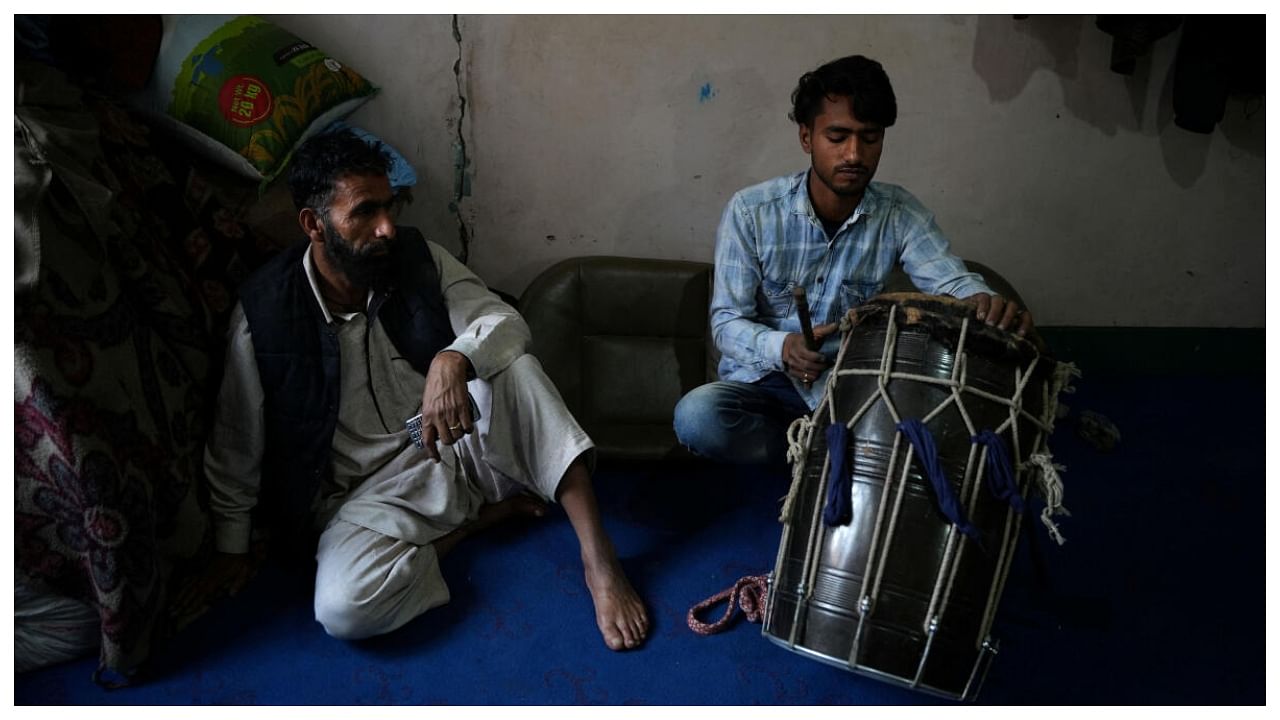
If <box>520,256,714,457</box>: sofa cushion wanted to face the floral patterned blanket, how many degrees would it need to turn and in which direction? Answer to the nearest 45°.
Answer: approximately 45° to its right

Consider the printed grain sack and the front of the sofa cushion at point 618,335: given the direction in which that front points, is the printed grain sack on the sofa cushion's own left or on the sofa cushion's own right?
on the sofa cushion's own right

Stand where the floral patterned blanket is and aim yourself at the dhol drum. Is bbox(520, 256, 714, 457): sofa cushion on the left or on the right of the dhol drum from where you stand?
left

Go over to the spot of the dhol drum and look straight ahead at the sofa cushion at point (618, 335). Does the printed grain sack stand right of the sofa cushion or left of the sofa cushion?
left

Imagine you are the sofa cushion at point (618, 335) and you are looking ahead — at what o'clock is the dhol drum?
The dhol drum is roughly at 11 o'clock from the sofa cushion.

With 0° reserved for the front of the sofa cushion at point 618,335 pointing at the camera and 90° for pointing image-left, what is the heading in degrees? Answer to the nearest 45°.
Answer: approximately 0°

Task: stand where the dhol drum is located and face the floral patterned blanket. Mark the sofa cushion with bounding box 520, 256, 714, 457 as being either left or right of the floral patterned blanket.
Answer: right
